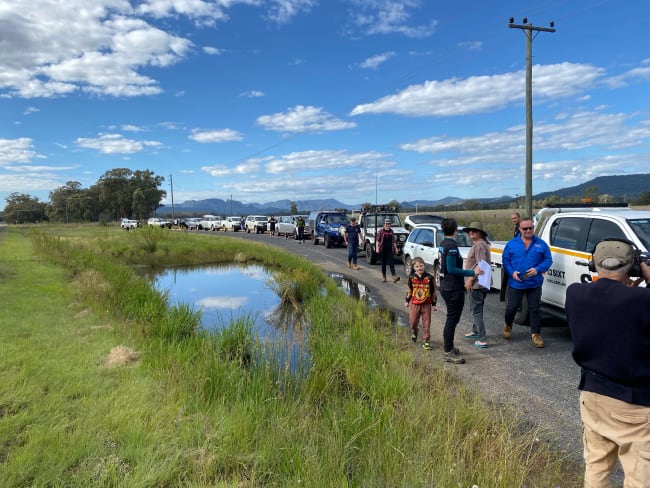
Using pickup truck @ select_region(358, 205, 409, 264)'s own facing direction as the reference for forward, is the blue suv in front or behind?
behind

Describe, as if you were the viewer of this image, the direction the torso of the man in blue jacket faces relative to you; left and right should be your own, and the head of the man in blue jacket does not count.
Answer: facing the viewer

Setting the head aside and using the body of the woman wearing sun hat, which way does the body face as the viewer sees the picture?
to the viewer's left

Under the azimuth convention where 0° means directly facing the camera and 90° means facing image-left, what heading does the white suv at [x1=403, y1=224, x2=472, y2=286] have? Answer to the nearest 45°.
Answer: approximately 315°

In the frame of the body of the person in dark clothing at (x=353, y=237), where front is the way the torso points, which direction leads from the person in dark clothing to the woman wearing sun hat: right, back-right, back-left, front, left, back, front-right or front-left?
front

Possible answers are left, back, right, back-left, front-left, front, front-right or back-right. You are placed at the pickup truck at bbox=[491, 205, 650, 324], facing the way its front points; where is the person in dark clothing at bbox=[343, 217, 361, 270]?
back

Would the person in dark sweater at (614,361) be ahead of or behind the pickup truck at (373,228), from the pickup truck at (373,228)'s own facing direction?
ahead

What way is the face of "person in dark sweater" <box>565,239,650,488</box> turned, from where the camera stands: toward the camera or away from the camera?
away from the camera

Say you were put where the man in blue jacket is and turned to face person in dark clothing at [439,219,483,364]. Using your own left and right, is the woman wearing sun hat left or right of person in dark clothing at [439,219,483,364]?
right

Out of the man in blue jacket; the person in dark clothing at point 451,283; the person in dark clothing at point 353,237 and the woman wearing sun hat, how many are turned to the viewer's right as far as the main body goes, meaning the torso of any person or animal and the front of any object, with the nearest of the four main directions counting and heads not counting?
1

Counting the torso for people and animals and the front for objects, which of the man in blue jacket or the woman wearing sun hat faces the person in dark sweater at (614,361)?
the man in blue jacket

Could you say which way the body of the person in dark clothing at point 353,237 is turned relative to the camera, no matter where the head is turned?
toward the camera

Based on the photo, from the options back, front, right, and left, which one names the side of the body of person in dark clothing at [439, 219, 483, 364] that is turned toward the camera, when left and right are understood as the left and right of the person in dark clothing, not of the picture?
right

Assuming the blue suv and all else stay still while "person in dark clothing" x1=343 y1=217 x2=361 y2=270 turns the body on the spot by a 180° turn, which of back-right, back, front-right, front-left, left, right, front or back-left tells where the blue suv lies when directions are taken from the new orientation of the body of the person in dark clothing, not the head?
front

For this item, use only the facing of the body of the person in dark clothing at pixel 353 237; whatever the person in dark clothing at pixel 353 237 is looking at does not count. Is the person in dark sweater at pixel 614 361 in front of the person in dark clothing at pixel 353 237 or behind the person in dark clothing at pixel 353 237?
in front

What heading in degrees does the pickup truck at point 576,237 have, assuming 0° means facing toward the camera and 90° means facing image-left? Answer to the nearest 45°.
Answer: approximately 315°

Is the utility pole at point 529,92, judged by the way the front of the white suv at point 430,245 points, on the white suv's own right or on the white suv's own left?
on the white suv's own left
